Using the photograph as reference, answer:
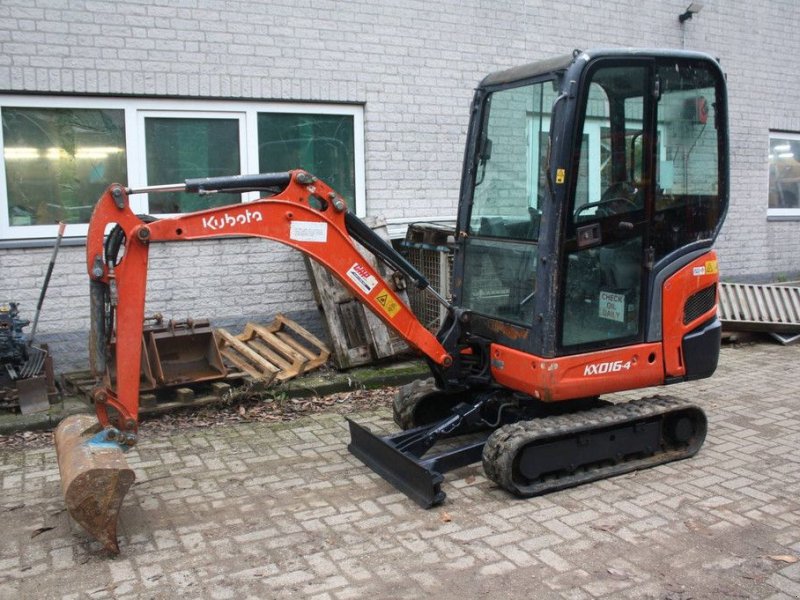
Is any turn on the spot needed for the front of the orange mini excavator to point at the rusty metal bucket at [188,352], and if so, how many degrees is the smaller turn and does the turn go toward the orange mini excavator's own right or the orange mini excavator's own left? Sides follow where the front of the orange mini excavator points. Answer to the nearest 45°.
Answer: approximately 90° to the orange mini excavator's own right

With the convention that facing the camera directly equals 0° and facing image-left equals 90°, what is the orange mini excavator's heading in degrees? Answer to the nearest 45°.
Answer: approximately 45°

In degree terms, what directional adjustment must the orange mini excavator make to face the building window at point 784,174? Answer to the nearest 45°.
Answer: approximately 180°

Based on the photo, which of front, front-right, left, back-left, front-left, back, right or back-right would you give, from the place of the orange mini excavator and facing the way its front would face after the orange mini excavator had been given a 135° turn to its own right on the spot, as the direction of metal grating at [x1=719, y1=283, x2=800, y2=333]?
front-right

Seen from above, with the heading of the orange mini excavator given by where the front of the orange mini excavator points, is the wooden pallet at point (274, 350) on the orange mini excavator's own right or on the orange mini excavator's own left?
on the orange mini excavator's own right

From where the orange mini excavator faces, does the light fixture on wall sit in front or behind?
behind
